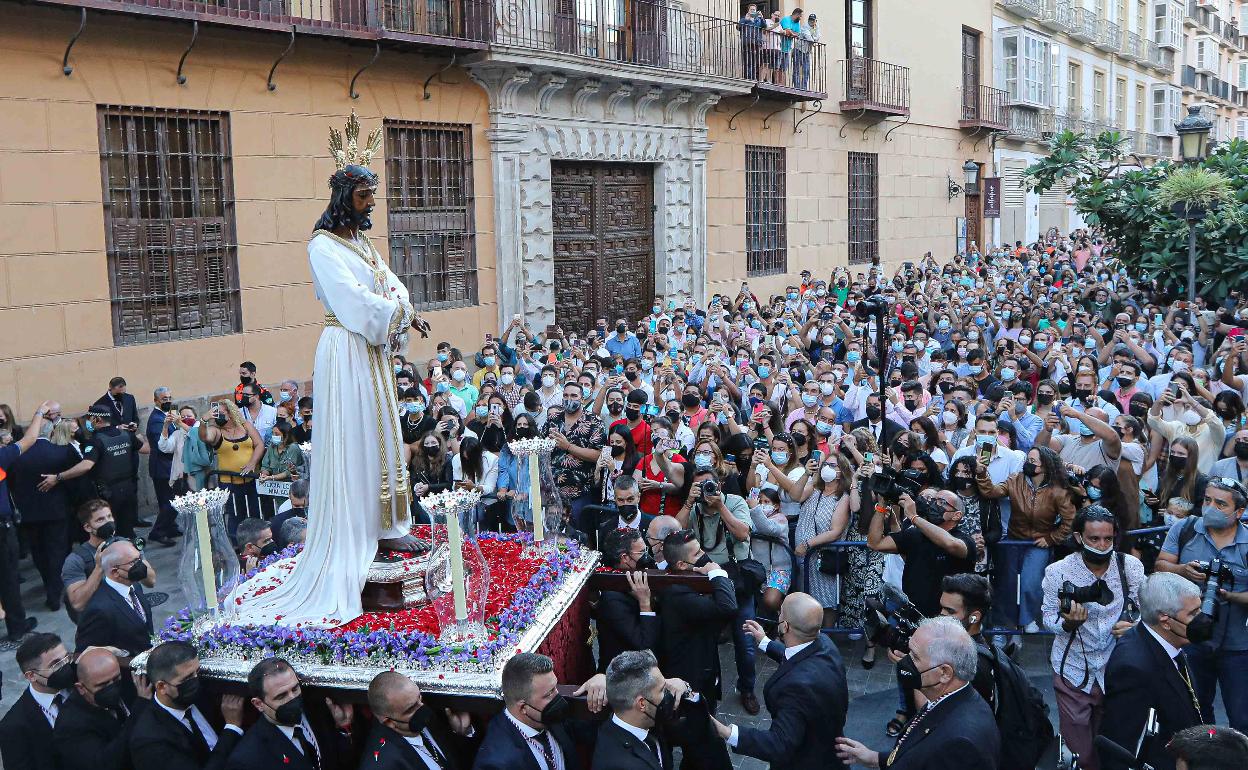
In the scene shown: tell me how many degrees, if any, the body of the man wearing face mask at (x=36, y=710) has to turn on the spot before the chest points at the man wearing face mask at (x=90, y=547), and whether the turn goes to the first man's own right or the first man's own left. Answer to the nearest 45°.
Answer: approximately 135° to the first man's own left

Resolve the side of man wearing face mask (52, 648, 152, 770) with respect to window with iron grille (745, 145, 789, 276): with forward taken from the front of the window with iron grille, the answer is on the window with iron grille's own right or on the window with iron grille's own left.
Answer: on the window with iron grille's own right

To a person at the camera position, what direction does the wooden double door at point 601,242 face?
facing the viewer and to the right of the viewer

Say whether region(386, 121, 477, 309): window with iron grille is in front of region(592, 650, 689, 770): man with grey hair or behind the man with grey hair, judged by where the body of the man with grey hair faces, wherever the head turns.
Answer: behind

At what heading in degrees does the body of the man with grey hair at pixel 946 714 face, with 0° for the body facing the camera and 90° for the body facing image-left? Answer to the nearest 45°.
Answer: approximately 90°

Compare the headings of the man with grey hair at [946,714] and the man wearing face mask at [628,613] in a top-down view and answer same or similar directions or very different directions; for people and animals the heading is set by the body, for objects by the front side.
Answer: very different directions

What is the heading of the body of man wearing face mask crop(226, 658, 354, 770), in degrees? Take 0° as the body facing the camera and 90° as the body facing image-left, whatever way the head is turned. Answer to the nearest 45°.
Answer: approximately 315°

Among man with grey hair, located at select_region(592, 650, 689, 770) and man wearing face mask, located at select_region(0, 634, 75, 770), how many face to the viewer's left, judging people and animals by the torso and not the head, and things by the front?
0

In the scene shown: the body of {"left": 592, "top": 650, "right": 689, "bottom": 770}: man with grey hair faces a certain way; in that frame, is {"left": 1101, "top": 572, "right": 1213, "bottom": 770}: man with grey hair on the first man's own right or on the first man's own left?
on the first man's own left

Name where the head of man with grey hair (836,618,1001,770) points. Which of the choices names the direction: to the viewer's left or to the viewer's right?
to the viewer's left

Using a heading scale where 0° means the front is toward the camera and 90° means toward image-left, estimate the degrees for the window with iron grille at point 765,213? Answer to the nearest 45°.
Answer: approximately 315°
